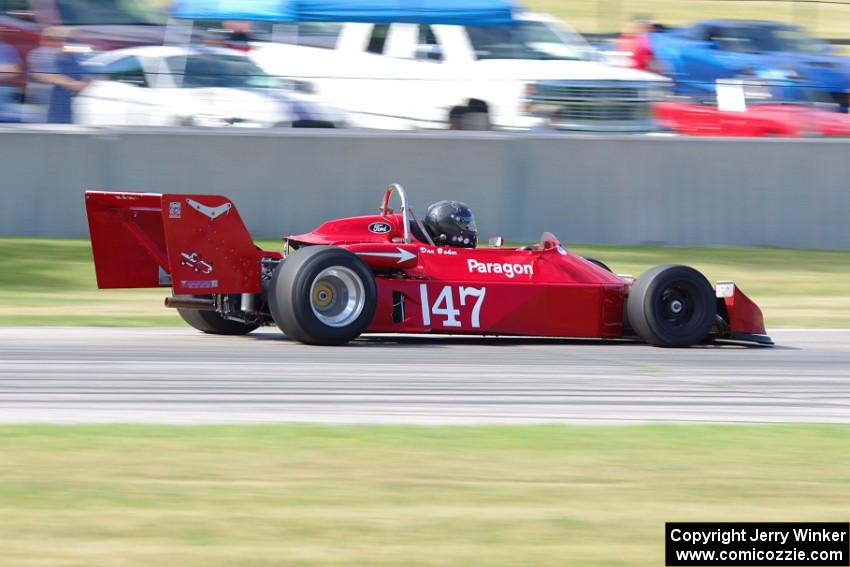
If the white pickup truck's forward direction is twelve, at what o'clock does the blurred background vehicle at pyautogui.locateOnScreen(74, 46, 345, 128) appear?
The blurred background vehicle is roughly at 4 o'clock from the white pickup truck.

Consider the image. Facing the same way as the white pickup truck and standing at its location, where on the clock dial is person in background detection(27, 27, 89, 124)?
The person in background is roughly at 4 o'clock from the white pickup truck.

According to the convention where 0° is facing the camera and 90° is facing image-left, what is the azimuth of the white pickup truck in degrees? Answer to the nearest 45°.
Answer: approximately 315°

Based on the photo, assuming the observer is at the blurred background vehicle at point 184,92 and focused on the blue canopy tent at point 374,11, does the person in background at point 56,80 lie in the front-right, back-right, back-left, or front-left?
back-left

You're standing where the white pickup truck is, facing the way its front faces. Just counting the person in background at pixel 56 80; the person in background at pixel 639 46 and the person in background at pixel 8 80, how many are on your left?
1

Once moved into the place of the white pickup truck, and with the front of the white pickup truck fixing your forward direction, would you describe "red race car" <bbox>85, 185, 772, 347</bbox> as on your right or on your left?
on your right

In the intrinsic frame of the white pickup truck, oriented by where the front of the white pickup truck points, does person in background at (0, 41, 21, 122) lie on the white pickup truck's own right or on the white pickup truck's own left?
on the white pickup truck's own right

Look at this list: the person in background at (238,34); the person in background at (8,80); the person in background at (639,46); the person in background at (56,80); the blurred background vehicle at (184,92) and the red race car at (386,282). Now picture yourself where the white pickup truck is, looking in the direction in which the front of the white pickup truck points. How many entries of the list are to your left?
1
